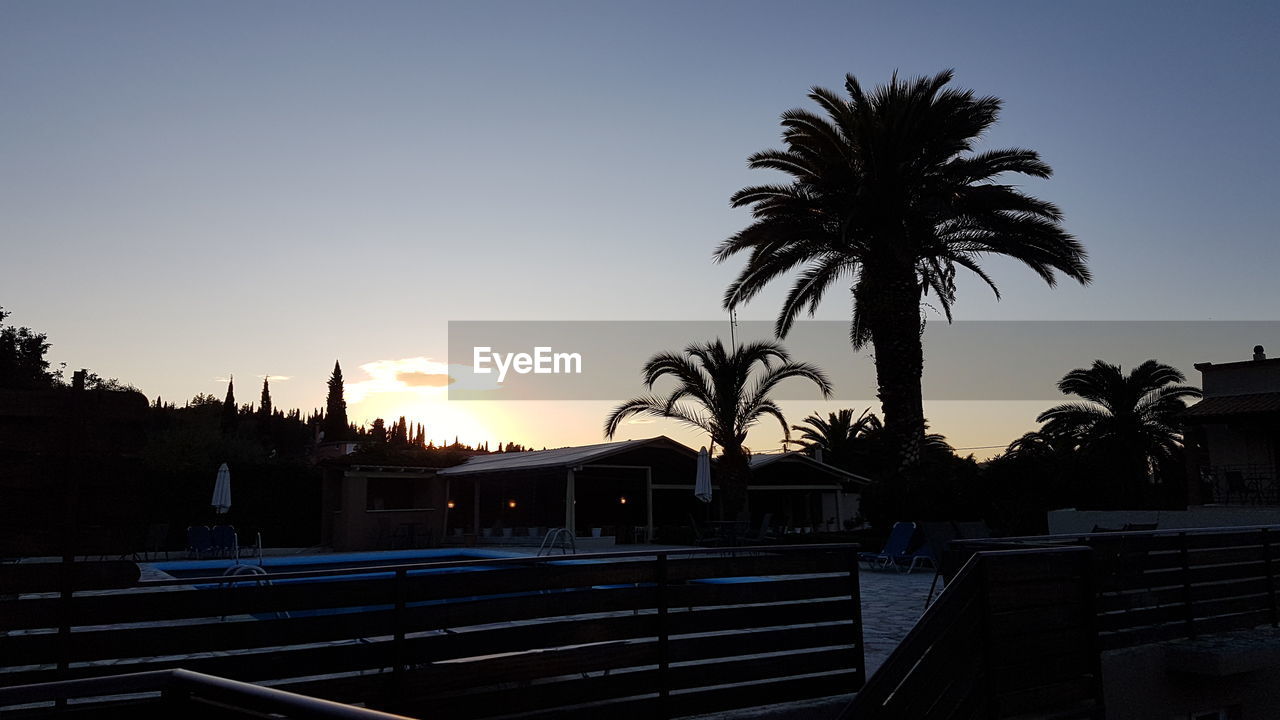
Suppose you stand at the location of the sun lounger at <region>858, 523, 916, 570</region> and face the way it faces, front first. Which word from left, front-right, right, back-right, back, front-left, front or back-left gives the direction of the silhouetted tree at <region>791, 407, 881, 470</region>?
right

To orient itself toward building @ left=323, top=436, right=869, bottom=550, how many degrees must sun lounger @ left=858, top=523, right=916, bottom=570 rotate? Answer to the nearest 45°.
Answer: approximately 45° to its right

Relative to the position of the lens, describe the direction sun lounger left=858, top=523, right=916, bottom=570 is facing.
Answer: facing to the left of the viewer

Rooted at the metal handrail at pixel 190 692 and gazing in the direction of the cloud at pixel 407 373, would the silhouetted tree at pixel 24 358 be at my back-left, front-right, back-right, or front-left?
front-left

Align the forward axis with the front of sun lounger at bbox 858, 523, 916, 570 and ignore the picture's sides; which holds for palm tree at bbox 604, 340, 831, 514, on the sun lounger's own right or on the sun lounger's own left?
on the sun lounger's own right

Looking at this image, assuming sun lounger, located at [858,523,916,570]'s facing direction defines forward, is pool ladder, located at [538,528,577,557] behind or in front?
in front

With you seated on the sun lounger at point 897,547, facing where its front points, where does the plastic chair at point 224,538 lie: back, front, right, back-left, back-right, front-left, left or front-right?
front

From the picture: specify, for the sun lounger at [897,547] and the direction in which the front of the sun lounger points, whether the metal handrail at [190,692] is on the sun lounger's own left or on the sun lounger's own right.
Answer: on the sun lounger's own left

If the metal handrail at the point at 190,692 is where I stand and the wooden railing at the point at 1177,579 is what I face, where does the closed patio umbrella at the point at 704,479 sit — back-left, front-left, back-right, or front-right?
front-left

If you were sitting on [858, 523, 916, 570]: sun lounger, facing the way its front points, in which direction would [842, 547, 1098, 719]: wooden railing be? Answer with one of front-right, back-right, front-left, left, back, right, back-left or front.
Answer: left
